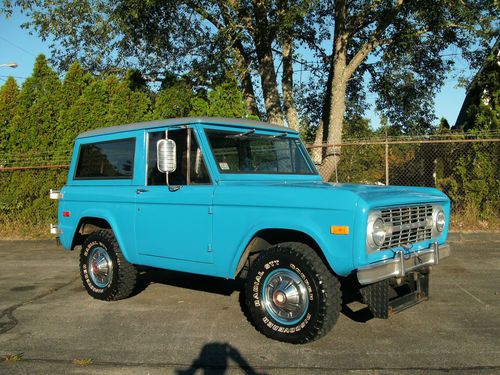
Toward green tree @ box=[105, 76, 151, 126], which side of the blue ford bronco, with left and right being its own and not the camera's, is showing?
back

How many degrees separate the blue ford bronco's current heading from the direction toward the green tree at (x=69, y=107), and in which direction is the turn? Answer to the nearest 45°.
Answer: approximately 180°

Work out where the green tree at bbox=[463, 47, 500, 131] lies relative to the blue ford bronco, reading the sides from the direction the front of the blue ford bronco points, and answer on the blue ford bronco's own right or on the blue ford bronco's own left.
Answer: on the blue ford bronco's own left

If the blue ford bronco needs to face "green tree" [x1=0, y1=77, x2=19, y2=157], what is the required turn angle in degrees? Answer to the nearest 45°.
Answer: approximately 180°

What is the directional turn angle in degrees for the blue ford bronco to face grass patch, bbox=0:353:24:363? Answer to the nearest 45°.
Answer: approximately 135° to its right

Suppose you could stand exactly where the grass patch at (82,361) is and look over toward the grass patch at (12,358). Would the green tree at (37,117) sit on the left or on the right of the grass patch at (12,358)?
right

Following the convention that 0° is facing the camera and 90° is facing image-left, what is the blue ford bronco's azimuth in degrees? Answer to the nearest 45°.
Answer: approximately 315°

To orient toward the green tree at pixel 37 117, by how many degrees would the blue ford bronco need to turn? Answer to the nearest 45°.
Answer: approximately 180°

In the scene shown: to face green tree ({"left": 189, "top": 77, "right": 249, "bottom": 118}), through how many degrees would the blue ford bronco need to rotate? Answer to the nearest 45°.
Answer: approximately 135° to its left
